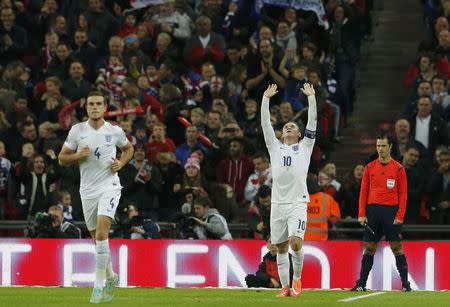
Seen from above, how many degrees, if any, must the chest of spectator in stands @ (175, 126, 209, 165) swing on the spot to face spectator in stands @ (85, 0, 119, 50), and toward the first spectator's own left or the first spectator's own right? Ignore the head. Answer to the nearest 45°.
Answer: approximately 135° to the first spectator's own right

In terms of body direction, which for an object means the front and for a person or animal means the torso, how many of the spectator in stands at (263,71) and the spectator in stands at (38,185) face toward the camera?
2

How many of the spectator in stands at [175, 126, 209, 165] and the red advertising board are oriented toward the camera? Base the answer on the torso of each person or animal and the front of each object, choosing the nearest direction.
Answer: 2

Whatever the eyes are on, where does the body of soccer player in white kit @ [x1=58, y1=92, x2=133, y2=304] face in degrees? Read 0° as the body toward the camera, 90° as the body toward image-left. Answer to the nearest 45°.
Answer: approximately 0°

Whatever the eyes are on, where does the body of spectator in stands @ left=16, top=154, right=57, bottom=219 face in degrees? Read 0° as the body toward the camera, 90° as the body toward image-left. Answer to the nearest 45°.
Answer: approximately 0°

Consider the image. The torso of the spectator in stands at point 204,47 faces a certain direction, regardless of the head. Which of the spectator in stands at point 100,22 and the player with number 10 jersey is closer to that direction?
the player with number 10 jersey
